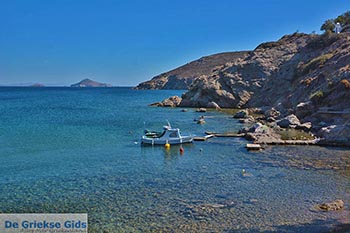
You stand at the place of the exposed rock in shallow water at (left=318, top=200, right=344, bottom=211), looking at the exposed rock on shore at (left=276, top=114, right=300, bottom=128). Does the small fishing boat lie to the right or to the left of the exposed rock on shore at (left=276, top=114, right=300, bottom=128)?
left

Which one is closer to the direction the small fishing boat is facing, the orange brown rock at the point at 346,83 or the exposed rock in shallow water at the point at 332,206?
the orange brown rock
